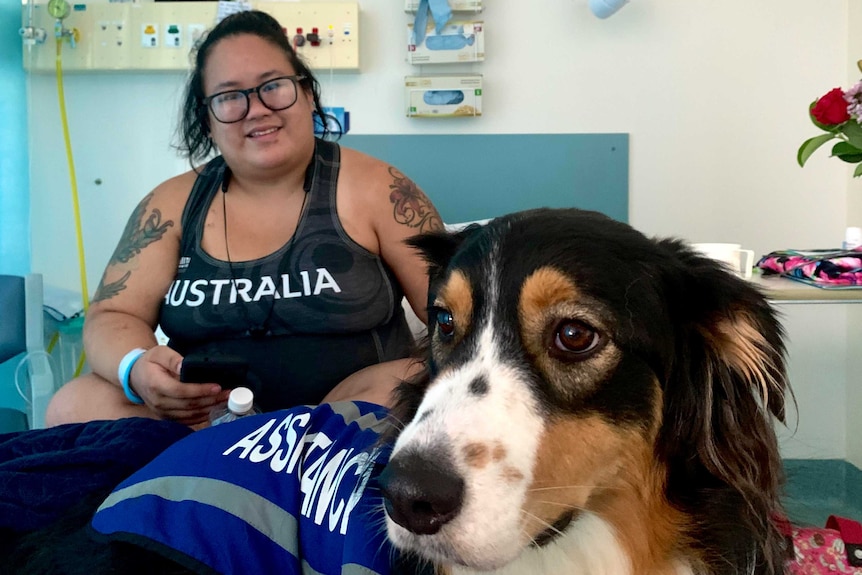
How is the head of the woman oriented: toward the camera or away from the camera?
toward the camera

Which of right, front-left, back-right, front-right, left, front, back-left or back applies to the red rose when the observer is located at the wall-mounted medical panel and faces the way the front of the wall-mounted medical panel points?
front-left

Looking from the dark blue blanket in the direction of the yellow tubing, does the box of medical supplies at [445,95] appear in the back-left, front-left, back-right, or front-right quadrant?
front-right

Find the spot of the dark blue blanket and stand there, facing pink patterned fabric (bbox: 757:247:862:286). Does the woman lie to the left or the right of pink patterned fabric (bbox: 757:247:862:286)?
left

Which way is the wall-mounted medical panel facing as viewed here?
toward the camera

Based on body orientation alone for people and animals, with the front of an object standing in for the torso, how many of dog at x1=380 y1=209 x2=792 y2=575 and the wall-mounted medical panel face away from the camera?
0

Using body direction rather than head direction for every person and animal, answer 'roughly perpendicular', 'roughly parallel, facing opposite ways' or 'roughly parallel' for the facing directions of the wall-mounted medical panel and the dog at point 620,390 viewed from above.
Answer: roughly perpendicular
